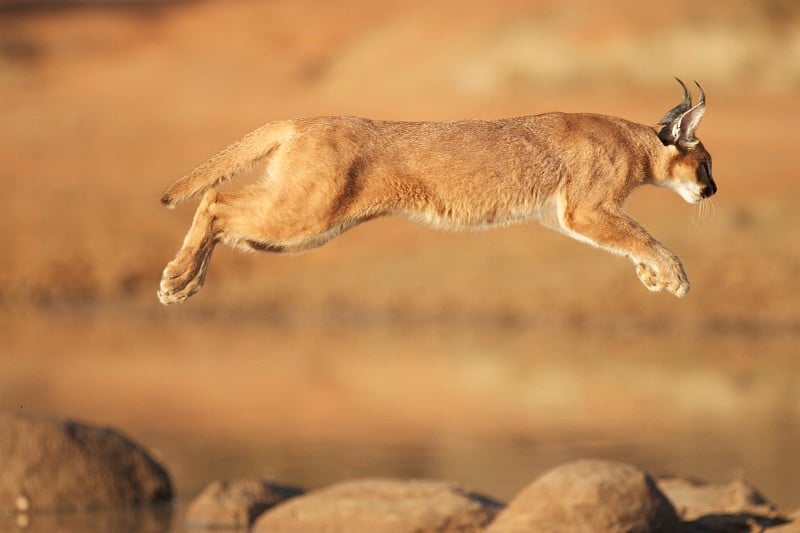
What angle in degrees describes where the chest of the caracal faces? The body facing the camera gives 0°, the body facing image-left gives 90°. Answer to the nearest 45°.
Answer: approximately 270°
